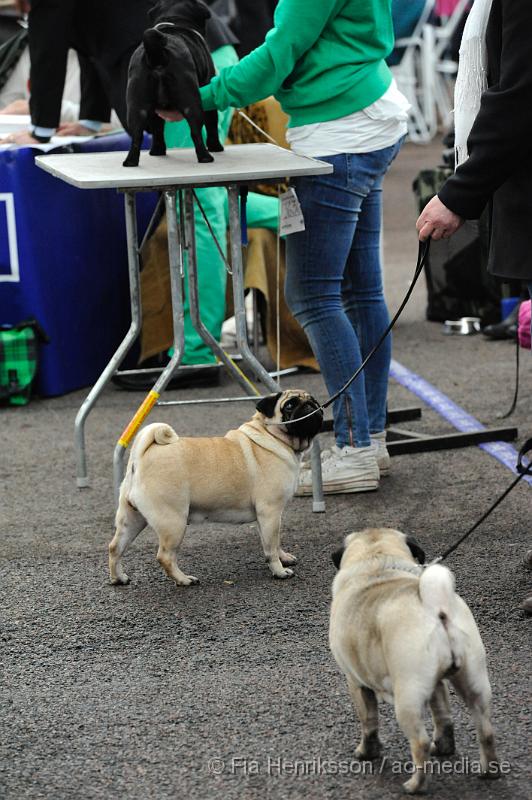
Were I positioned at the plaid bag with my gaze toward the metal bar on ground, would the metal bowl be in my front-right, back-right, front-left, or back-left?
front-left

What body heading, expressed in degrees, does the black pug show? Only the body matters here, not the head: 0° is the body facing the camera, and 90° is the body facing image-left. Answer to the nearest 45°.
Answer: approximately 225°

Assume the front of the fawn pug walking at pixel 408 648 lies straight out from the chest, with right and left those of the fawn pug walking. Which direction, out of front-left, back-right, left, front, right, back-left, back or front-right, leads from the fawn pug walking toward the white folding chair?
front-right

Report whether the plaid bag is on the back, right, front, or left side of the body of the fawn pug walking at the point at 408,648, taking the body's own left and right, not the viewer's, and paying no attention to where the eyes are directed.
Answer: front

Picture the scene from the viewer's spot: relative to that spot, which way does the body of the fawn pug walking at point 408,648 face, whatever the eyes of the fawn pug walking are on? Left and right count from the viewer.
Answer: facing away from the viewer and to the left of the viewer

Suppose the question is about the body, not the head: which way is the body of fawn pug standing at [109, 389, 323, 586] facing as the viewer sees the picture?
to the viewer's right

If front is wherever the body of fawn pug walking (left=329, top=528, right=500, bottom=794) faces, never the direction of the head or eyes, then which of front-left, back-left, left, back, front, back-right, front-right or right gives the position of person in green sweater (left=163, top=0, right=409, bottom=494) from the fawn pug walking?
front-right

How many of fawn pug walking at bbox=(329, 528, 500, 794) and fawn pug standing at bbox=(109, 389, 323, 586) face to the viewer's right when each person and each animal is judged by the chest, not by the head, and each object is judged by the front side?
1
